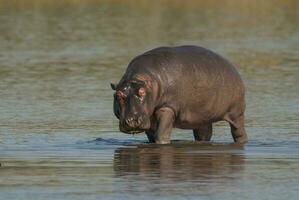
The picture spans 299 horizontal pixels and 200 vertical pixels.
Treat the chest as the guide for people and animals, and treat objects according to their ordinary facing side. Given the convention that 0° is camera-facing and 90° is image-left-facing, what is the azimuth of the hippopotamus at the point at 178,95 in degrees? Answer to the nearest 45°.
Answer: approximately 45°
